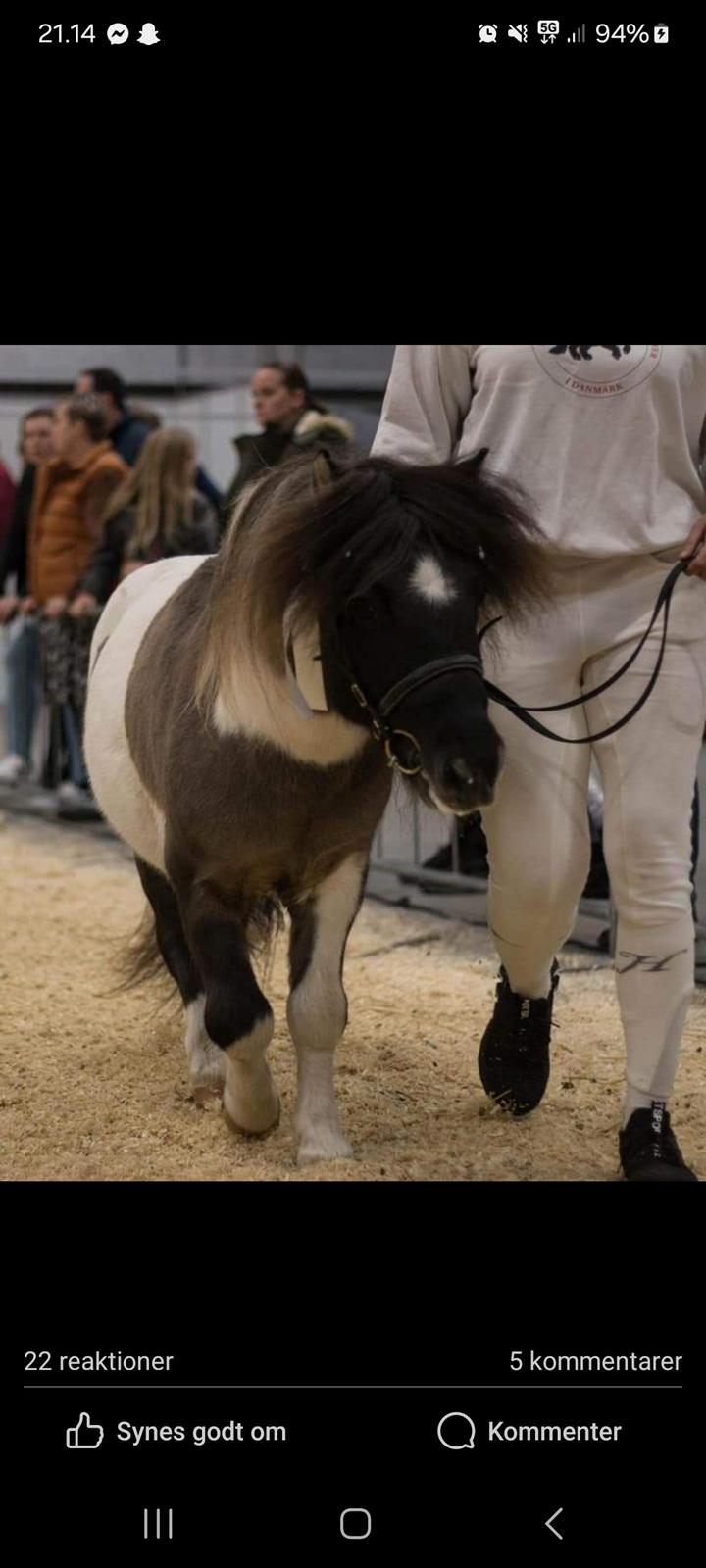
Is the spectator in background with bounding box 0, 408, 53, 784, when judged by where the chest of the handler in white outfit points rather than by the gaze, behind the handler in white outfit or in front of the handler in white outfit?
behind

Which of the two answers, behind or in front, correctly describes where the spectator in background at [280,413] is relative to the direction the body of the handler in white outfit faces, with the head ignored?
behind

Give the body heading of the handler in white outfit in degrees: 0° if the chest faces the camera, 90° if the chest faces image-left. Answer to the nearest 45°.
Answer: approximately 0°
